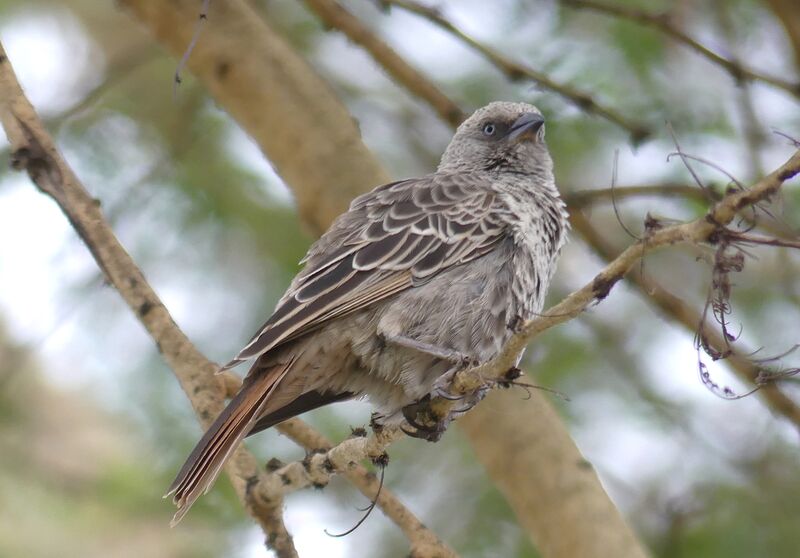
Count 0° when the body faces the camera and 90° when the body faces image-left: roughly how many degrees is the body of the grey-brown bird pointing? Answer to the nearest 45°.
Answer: approximately 270°

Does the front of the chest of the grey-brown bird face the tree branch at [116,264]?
no

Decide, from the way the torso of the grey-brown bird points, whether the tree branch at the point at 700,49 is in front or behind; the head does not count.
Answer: in front

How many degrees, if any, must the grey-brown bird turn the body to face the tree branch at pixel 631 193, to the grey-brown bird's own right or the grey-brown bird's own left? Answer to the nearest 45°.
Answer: approximately 45° to the grey-brown bird's own left

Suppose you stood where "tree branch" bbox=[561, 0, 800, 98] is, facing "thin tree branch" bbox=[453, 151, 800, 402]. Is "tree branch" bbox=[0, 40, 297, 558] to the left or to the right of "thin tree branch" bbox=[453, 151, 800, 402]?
right

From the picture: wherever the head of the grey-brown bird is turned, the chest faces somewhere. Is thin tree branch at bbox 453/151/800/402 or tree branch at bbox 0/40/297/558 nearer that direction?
the thin tree branch
